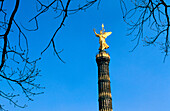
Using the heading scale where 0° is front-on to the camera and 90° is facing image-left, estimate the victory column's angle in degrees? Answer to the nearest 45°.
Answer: approximately 45°
